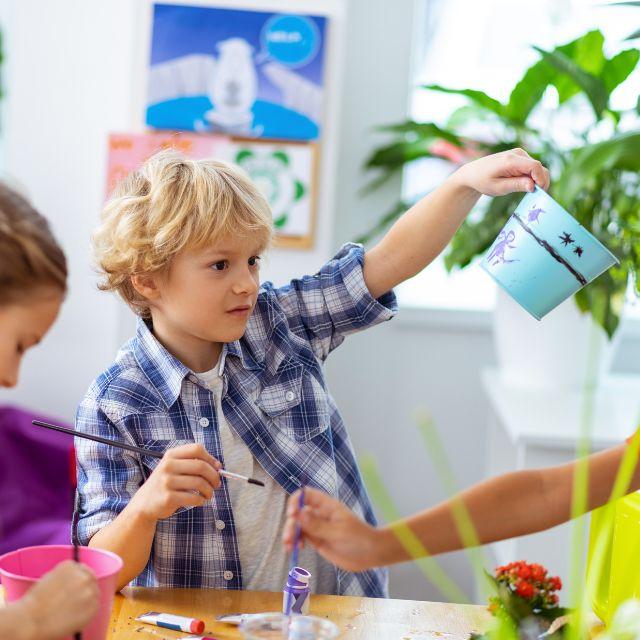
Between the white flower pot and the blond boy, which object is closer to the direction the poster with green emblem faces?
the blond boy

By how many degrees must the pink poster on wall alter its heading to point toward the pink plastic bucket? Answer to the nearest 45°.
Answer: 0° — it already faces it

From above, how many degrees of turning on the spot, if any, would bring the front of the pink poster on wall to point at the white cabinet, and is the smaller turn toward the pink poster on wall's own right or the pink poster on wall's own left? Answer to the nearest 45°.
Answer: approximately 45° to the pink poster on wall's own left

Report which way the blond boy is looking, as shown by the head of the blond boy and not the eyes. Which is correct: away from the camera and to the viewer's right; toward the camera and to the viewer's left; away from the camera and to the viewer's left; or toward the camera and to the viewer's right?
toward the camera and to the viewer's right

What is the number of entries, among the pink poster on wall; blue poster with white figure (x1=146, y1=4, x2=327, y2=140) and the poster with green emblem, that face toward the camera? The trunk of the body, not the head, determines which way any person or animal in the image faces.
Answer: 3

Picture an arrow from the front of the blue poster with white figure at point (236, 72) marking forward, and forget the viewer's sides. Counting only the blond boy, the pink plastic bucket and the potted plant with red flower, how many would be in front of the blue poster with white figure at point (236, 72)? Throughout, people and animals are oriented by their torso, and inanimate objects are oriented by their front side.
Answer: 3
